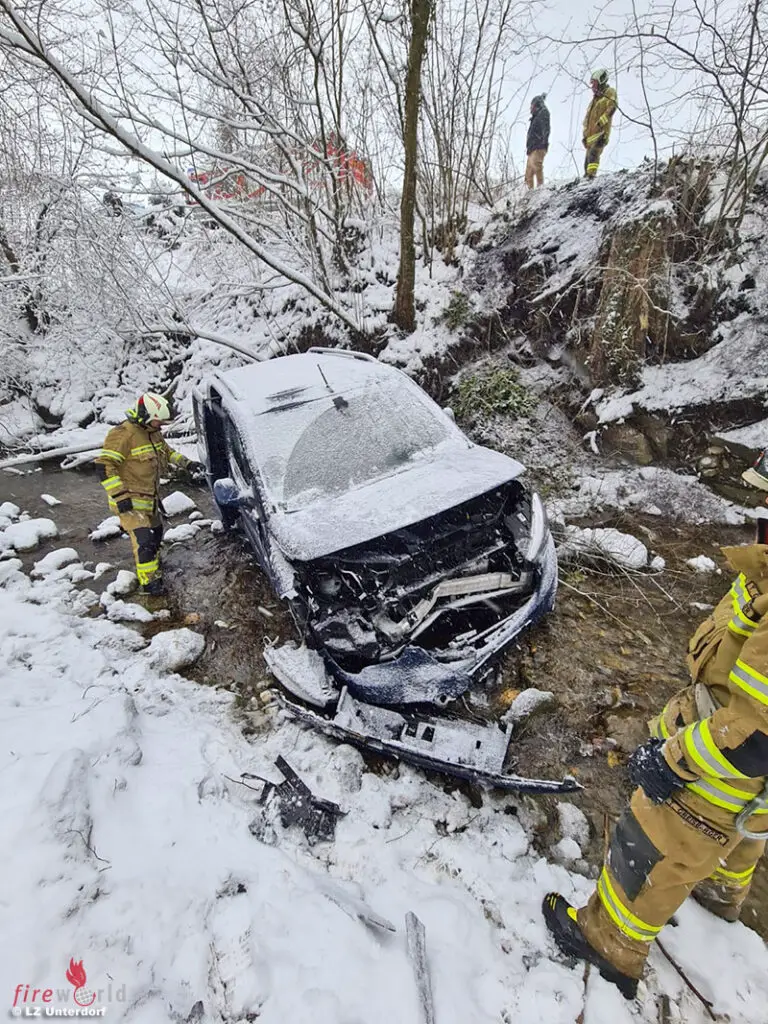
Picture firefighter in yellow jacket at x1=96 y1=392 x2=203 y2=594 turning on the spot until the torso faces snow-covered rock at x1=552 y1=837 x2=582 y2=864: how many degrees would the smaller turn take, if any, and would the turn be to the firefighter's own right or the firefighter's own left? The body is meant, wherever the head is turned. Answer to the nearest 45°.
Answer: approximately 45° to the firefighter's own right

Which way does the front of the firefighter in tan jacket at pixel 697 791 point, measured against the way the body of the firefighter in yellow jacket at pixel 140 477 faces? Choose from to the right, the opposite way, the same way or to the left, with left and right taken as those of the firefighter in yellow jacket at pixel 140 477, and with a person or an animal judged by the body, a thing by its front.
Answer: the opposite way

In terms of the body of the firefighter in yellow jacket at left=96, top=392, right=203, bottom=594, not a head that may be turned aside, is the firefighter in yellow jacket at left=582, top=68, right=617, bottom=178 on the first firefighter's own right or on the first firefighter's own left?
on the first firefighter's own left

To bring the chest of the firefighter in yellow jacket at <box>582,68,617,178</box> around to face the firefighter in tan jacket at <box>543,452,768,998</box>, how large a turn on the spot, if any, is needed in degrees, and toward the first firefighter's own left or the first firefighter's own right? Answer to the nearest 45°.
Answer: approximately 90° to the first firefighter's own left

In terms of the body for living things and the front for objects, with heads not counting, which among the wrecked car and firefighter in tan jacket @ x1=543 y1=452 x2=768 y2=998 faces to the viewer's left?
the firefighter in tan jacket

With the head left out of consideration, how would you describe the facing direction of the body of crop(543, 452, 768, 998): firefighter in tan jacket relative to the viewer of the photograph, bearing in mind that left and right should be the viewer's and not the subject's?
facing to the left of the viewer

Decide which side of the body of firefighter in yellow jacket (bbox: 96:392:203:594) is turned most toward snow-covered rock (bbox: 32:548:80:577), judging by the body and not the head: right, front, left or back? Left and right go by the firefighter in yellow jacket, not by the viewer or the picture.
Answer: back

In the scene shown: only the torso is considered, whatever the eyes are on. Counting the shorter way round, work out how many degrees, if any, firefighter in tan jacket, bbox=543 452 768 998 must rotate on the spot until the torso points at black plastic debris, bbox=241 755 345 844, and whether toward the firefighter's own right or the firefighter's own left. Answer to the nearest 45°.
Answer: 0° — they already face it
